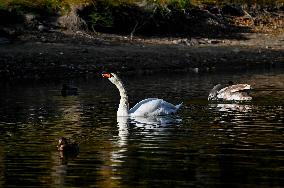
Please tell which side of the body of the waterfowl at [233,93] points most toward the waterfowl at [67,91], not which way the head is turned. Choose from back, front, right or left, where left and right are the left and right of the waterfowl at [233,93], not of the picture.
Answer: front

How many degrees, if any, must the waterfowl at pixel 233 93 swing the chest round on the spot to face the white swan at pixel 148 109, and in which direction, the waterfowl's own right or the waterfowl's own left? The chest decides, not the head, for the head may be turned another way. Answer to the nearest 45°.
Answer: approximately 45° to the waterfowl's own left

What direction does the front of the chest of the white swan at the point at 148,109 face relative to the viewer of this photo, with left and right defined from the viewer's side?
facing to the left of the viewer

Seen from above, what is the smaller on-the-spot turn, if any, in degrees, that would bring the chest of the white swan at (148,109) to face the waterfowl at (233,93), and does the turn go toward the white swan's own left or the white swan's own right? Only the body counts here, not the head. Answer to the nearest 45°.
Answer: approximately 135° to the white swan's own right
